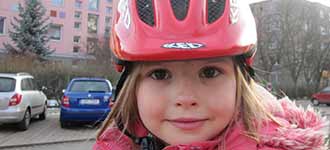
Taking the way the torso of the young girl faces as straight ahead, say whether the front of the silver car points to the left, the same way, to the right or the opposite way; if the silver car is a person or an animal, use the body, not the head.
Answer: the opposite way

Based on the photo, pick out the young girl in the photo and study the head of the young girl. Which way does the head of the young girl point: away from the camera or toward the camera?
toward the camera

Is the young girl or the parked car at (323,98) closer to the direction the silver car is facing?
the parked car

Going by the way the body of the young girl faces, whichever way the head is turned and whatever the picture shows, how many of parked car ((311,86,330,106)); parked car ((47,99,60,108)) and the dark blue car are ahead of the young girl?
0

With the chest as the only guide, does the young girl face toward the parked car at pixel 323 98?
no

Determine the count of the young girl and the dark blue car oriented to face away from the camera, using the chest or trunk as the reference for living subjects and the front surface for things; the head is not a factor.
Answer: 1

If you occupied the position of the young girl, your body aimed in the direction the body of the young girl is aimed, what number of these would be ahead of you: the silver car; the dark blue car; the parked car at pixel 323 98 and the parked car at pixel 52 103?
0

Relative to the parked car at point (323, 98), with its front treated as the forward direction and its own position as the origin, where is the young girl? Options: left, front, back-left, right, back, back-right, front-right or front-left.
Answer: left

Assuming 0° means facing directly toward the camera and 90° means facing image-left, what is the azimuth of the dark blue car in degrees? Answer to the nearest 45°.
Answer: approximately 180°

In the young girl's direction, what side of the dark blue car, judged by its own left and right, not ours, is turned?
back

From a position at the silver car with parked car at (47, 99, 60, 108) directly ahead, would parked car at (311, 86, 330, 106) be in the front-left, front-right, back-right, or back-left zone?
front-right
